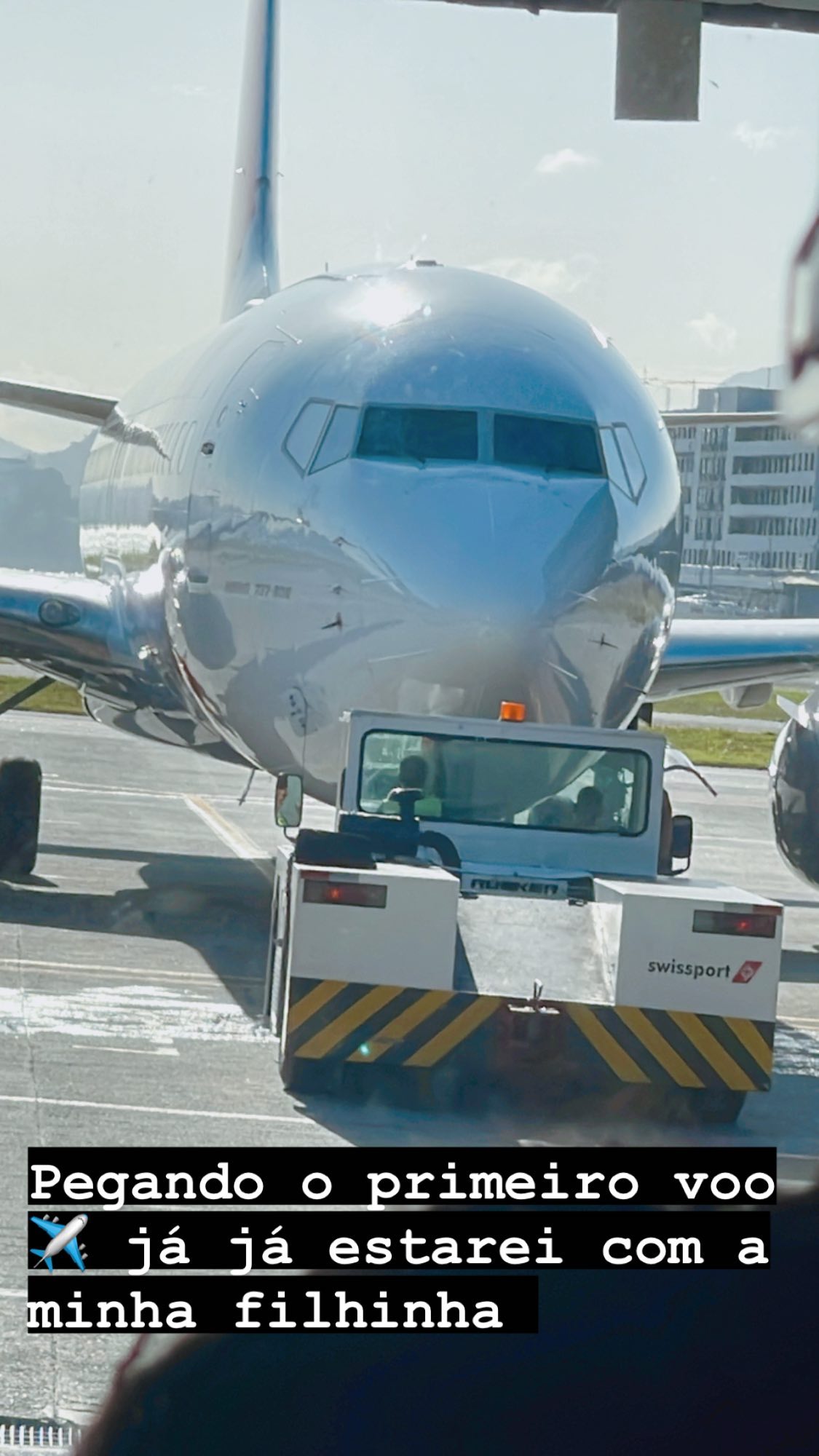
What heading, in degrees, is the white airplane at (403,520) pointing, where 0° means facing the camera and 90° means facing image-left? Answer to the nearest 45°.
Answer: approximately 0°

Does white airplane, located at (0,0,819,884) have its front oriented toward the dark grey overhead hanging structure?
yes
